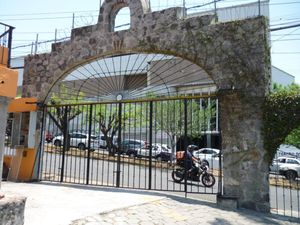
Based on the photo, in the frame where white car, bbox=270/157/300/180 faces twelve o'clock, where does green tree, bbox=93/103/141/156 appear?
The green tree is roughly at 11 o'clock from the white car.

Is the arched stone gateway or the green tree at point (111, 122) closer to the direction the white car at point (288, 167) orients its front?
the green tree

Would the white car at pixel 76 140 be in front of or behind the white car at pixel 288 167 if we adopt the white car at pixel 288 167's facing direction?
in front

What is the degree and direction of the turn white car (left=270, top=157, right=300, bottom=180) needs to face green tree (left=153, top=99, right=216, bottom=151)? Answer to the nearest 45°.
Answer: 0° — it already faces it

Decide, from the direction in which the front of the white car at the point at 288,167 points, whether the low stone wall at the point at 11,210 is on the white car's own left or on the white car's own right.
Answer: on the white car's own left

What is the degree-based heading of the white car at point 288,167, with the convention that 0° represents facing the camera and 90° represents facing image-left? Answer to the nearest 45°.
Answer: approximately 90°

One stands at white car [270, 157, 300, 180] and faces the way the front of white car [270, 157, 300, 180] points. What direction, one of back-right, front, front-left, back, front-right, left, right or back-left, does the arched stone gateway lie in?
left
